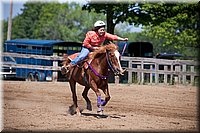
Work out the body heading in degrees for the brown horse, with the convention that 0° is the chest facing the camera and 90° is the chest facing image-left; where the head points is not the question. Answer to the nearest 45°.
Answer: approximately 315°

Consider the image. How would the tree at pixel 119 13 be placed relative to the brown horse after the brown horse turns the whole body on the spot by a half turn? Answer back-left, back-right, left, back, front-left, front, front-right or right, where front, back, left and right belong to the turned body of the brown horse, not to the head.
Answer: front-right

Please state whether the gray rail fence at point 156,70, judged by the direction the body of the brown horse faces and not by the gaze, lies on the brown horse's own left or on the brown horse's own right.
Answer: on the brown horse's own left

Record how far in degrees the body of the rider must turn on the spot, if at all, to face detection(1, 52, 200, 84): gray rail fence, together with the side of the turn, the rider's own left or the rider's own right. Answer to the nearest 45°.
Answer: approximately 135° to the rider's own left

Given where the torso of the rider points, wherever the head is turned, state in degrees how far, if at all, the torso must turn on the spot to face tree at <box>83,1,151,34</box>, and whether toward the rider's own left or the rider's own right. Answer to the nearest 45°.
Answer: approximately 135° to the rider's own left

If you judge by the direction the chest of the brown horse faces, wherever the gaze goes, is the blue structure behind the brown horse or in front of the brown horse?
behind
